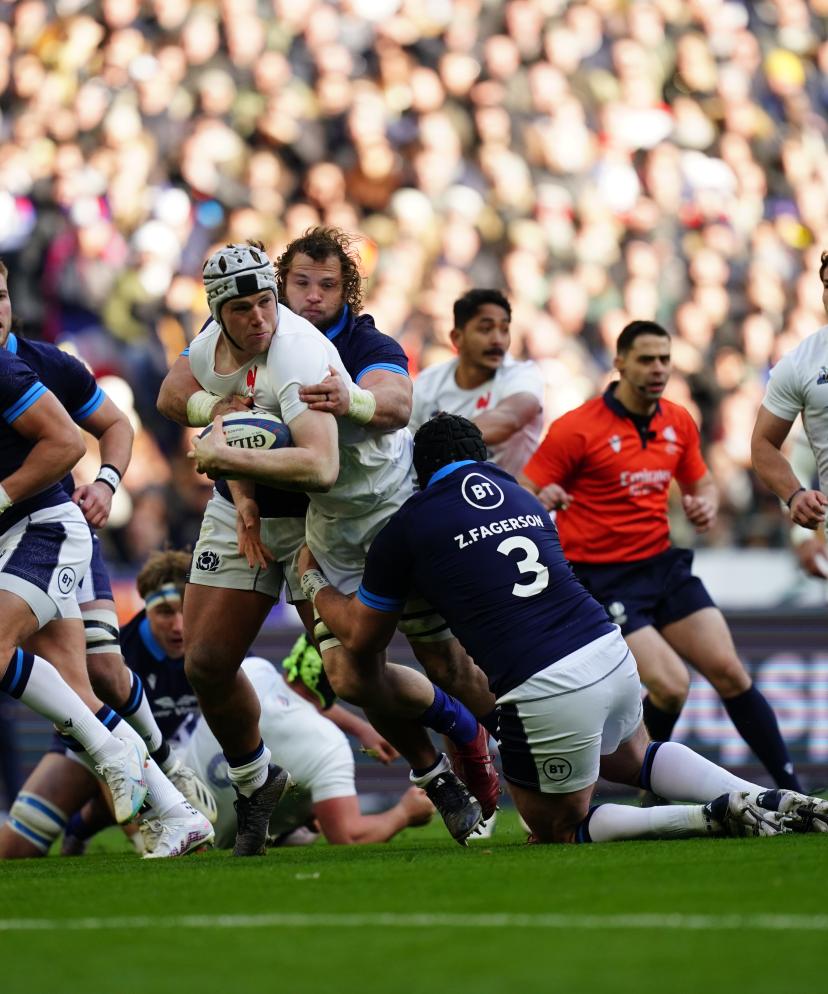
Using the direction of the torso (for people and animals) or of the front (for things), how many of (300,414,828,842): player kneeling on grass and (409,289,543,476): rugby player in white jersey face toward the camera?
1

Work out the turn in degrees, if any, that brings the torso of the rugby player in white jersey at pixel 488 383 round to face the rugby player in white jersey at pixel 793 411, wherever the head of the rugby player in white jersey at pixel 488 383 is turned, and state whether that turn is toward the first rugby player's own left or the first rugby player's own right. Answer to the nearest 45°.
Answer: approximately 45° to the first rugby player's own left

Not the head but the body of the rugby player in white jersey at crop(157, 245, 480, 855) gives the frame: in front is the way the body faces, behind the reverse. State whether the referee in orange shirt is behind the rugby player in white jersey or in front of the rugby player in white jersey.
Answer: behind

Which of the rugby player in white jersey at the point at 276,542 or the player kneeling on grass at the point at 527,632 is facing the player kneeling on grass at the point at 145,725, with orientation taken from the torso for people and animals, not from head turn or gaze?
the player kneeling on grass at the point at 527,632

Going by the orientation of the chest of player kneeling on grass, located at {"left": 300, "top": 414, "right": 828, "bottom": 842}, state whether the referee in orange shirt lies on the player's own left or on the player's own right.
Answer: on the player's own right

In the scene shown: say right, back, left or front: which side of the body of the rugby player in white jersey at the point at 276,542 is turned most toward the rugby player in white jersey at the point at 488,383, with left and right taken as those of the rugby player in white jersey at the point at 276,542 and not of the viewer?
back

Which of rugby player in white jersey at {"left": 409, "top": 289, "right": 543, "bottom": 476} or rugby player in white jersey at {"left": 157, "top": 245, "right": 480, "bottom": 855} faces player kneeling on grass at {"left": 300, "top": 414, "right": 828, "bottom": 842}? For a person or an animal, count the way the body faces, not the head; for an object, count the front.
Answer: rugby player in white jersey at {"left": 409, "top": 289, "right": 543, "bottom": 476}

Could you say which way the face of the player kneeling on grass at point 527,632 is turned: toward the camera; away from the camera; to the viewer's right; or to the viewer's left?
away from the camera
